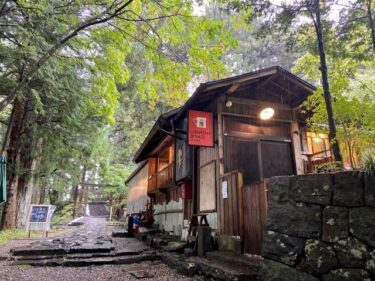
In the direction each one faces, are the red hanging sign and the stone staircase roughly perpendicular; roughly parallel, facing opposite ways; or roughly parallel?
roughly parallel

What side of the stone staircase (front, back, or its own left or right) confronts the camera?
front

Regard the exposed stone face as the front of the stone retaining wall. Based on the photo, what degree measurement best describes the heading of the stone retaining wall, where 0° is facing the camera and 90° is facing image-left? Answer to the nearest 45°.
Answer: approximately 0°

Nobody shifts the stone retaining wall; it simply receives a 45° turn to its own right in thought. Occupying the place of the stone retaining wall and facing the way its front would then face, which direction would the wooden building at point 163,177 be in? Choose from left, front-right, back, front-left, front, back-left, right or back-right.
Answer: right

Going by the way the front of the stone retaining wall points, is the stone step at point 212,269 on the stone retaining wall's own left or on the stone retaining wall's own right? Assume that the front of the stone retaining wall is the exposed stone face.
on the stone retaining wall's own right

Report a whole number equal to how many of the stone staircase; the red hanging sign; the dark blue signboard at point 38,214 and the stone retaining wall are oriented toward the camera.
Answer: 4

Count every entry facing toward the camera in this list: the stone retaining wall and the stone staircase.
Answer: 2

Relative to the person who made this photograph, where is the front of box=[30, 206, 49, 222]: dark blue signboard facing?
facing the viewer

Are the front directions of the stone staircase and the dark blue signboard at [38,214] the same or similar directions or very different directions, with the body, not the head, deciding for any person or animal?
same or similar directions

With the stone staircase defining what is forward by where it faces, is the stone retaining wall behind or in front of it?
in front
